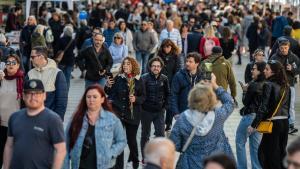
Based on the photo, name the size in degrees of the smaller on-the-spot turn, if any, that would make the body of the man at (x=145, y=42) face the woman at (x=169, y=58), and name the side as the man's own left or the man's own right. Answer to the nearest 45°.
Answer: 0° — they already face them

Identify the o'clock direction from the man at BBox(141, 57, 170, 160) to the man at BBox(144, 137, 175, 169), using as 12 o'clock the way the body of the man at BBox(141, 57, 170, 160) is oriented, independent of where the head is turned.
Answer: the man at BBox(144, 137, 175, 169) is roughly at 12 o'clock from the man at BBox(141, 57, 170, 160).

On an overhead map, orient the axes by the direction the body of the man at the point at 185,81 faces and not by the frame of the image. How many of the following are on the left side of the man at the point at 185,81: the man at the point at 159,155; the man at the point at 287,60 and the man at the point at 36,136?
1

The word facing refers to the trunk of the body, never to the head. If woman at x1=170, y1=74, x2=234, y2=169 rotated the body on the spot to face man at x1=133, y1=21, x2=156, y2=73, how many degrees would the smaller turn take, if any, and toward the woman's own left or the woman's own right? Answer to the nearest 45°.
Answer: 0° — they already face them

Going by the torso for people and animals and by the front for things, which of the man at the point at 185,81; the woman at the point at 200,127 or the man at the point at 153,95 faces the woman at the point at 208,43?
the woman at the point at 200,127

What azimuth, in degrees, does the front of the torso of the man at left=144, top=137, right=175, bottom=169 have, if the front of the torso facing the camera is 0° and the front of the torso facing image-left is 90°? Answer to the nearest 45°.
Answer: approximately 225°
